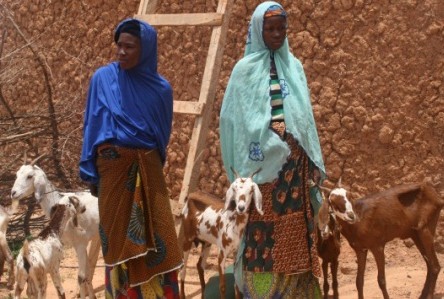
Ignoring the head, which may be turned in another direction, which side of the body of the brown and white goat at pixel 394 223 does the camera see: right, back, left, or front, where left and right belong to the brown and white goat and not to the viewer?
left

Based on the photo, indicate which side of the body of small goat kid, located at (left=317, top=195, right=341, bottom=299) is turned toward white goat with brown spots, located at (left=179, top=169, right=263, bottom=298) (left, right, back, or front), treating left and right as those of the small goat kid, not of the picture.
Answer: right

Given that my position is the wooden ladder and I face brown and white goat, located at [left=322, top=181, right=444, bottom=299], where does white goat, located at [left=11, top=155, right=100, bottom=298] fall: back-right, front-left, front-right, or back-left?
back-right

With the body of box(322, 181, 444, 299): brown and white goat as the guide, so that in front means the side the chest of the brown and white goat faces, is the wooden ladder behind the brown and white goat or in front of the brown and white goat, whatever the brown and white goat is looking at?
in front

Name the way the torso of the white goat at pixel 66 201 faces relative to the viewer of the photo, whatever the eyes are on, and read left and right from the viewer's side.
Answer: facing the viewer and to the left of the viewer

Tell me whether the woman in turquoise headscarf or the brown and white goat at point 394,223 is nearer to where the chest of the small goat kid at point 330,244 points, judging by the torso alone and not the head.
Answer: the woman in turquoise headscarf

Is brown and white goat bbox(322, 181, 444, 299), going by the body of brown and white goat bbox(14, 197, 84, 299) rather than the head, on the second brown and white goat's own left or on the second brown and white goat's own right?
on the second brown and white goat's own right
